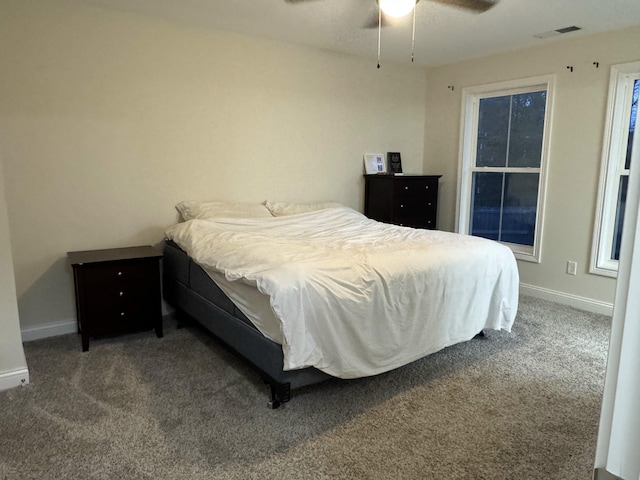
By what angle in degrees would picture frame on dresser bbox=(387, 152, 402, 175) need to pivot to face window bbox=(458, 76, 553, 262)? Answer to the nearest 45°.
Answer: approximately 45° to its left

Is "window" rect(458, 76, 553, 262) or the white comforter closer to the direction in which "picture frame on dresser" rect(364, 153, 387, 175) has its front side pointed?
the white comforter

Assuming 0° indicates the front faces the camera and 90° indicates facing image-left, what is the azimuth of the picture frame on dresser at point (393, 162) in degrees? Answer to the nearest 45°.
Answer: approximately 315°

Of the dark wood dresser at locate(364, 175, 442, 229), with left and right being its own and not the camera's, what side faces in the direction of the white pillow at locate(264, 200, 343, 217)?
right

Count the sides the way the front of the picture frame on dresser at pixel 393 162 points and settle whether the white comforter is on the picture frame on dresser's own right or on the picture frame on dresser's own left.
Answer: on the picture frame on dresser's own right

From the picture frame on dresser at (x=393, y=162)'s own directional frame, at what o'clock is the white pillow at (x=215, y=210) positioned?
The white pillow is roughly at 3 o'clock from the picture frame on dresser.

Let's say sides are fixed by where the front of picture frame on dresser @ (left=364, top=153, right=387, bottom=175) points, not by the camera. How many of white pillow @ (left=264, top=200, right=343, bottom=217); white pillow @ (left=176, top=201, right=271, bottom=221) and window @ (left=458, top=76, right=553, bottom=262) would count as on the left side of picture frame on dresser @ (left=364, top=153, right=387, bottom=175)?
1

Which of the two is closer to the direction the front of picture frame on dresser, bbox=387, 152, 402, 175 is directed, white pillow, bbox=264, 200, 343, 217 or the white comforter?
the white comforter

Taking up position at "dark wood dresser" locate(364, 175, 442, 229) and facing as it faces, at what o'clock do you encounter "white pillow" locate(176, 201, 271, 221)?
The white pillow is roughly at 3 o'clock from the dark wood dresser.

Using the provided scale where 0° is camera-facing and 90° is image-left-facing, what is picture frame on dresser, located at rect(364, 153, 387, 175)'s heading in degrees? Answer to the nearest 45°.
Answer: approximately 0°
